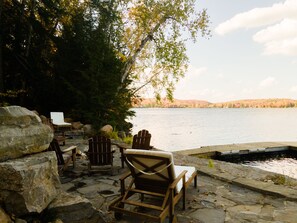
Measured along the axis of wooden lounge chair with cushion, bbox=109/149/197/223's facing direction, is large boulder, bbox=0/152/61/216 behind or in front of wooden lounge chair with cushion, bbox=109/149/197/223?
behind

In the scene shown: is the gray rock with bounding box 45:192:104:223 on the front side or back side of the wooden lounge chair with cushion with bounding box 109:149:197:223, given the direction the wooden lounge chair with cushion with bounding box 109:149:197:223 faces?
on the back side

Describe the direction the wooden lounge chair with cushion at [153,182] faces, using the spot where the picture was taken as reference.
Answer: facing away from the viewer and to the right of the viewer

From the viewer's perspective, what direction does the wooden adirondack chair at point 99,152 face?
away from the camera

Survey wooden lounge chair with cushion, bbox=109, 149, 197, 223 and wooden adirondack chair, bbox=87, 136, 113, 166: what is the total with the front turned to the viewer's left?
0

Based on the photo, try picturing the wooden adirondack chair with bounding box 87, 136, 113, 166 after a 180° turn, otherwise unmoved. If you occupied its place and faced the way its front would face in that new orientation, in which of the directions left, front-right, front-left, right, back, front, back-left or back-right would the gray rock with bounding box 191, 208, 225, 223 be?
front-left

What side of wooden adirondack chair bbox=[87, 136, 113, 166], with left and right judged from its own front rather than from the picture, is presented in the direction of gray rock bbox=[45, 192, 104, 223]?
back

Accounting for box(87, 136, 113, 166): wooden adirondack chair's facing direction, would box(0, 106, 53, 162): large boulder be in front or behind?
behind

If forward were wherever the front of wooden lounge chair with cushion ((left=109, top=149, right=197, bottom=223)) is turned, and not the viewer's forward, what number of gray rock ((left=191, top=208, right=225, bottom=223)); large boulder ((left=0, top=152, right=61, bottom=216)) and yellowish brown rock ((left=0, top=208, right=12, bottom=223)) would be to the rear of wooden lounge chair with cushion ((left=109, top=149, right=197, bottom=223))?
2

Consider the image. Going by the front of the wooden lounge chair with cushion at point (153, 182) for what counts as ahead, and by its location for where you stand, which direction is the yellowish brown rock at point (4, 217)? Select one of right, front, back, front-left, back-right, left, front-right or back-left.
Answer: back

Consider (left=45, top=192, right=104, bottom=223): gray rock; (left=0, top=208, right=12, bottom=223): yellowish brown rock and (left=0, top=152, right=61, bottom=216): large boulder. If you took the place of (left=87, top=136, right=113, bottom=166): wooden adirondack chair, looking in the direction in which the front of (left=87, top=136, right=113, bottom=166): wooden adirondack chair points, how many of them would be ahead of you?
0

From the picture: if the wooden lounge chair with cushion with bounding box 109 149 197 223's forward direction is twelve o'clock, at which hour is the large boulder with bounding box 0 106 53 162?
The large boulder is roughly at 7 o'clock from the wooden lounge chair with cushion.
